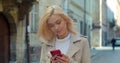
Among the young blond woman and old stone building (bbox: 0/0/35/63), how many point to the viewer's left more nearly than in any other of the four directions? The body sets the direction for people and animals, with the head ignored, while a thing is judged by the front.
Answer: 0

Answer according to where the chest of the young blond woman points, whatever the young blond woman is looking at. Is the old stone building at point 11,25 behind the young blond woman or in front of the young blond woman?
behind

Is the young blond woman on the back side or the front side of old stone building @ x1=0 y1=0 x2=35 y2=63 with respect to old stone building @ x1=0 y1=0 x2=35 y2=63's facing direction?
on the front side

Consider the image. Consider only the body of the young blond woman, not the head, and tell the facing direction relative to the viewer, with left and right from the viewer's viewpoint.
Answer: facing the viewer

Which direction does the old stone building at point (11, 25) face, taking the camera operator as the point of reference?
facing the viewer and to the right of the viewer
